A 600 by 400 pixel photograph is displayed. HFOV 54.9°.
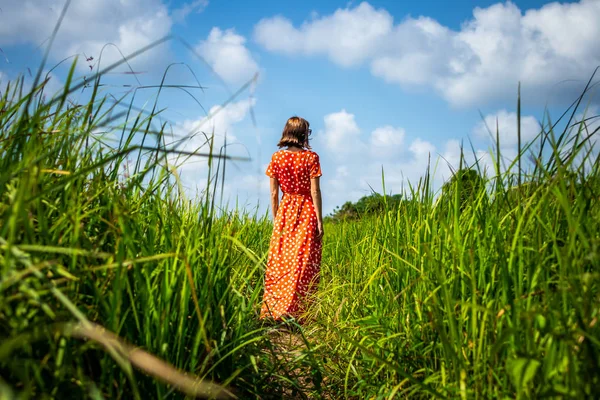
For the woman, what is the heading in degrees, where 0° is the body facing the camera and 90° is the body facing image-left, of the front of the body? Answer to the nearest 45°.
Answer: approximately 180°
